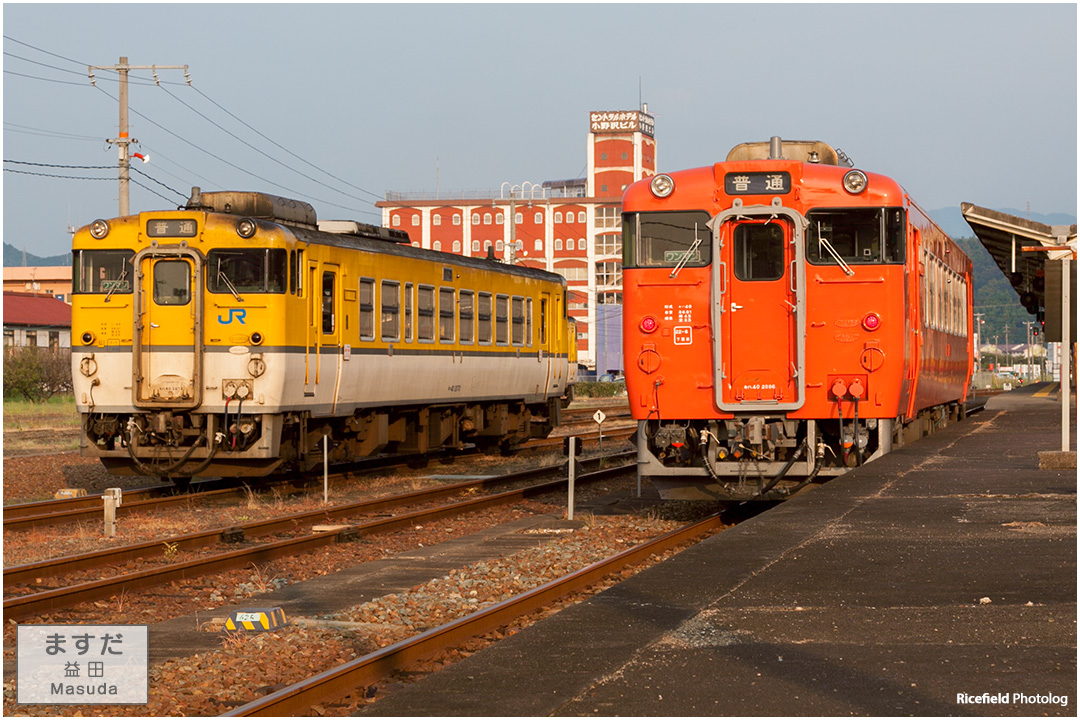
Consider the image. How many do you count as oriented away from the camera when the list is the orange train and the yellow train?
0

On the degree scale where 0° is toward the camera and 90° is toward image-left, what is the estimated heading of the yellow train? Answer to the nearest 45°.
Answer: approximately 45°

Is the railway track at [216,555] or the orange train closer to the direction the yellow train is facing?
the railway track

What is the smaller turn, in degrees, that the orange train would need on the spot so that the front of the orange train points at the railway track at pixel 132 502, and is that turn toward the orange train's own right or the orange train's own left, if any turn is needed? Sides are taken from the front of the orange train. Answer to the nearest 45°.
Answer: approximately 90° to the orange train's own right

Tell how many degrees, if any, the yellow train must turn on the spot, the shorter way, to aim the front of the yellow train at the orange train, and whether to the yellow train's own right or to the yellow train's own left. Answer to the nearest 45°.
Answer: approximately 90° to the yellow train's own left

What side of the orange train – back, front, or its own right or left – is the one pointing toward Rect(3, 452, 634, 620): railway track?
front
